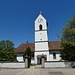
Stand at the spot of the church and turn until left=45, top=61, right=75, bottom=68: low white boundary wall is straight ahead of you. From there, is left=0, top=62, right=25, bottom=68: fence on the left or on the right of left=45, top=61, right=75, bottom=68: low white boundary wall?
right

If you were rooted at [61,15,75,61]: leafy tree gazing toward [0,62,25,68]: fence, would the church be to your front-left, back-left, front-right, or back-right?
front-right

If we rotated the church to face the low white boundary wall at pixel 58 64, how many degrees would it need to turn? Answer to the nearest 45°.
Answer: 0° — it already faces it

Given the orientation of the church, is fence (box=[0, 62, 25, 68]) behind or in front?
in front

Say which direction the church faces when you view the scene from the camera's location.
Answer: facing the viewer
